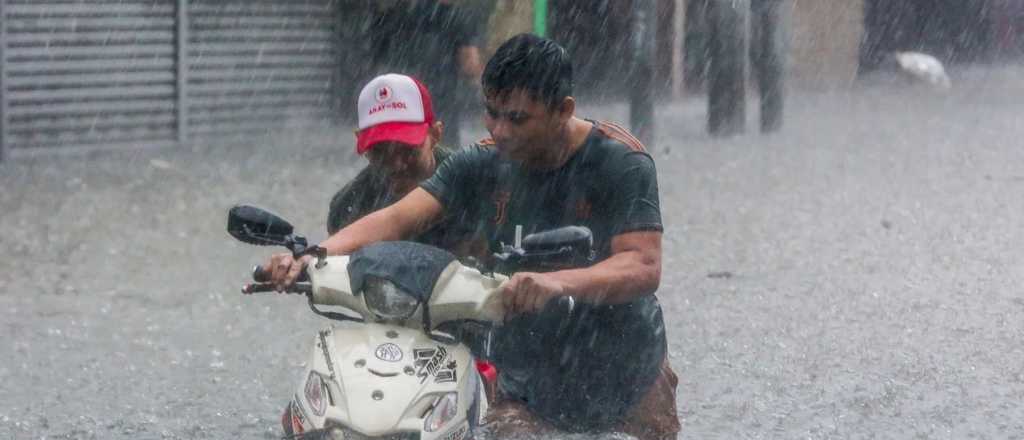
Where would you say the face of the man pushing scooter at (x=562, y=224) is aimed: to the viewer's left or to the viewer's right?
to the viewer's left

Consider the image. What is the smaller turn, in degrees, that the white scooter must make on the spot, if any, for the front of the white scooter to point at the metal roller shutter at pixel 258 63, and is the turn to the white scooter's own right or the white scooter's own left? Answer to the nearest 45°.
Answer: approximately 180°

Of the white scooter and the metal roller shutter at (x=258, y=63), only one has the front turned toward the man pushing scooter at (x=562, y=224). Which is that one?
the metal roller shutter

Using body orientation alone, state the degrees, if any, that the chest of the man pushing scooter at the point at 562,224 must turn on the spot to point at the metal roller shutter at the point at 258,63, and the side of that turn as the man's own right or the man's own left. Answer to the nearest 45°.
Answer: approximately 135° to the man's own right

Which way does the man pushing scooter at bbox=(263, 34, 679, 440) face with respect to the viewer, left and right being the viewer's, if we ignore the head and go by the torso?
facing the viewer and to the left of the viewer

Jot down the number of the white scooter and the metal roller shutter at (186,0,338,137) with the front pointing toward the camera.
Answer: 2

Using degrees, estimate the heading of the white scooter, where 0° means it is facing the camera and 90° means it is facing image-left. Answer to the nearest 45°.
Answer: approximately 0°

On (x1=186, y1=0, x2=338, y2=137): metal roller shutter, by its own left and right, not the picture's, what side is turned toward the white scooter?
front

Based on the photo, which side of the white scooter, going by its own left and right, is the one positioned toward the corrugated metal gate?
back

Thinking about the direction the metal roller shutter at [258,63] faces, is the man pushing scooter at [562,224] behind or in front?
in front

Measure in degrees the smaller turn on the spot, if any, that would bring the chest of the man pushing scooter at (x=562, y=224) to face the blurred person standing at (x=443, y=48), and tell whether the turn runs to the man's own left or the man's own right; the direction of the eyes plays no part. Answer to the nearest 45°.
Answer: approximately 135° to the man's own right

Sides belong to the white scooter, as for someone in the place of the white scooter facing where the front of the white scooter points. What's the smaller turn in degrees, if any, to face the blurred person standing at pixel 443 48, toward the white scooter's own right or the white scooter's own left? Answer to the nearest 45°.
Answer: approximately 180°
